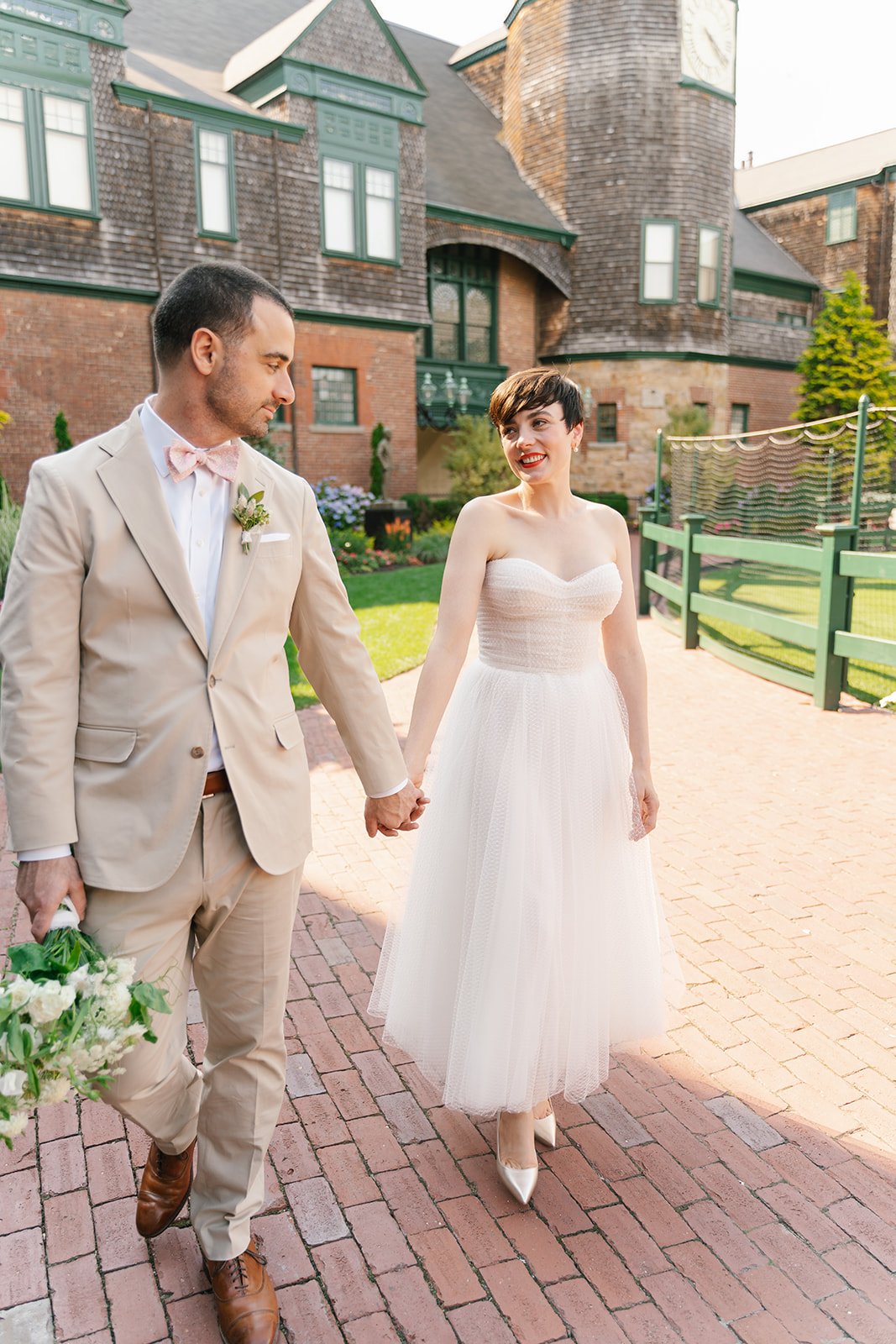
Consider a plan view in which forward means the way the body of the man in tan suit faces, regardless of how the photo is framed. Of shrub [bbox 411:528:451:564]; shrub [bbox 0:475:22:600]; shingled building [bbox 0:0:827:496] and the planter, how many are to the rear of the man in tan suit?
4

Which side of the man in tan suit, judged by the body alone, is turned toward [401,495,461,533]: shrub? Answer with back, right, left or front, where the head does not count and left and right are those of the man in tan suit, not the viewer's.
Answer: back

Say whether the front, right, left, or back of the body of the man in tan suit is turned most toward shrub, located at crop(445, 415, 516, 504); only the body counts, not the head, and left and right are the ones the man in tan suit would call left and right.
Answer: back

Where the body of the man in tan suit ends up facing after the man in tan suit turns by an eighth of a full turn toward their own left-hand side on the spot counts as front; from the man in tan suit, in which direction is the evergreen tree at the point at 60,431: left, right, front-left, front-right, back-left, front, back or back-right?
back-left

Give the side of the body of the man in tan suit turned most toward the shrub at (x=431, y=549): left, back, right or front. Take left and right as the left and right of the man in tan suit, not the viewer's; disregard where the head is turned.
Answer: back

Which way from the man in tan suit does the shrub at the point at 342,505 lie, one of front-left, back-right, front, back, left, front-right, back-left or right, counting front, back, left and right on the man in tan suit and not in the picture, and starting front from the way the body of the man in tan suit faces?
back

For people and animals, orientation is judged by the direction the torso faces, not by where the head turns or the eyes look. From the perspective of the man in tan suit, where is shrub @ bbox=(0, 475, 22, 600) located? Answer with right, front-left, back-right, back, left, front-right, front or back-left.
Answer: back

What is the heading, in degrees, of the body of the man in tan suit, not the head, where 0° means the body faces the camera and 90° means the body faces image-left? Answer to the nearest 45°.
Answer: approximately 0°

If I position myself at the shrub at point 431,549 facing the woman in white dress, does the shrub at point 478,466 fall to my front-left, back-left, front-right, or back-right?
back-left

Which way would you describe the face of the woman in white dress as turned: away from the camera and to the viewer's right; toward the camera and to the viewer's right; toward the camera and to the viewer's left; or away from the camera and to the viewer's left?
toward the camera and to the viewer's left

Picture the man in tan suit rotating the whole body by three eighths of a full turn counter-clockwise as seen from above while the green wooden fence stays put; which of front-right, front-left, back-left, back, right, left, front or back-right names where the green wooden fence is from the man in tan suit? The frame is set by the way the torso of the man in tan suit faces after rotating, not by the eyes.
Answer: front

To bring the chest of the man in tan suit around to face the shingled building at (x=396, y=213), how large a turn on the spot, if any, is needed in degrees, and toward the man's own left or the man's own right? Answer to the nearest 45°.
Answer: approximately 180°

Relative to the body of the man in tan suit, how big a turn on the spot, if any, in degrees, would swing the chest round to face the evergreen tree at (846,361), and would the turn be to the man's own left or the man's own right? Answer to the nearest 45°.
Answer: approximately 135° to the man's own left

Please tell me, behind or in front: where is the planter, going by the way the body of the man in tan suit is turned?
behind

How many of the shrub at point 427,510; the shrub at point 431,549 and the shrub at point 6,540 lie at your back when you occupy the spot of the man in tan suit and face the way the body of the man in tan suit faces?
3
